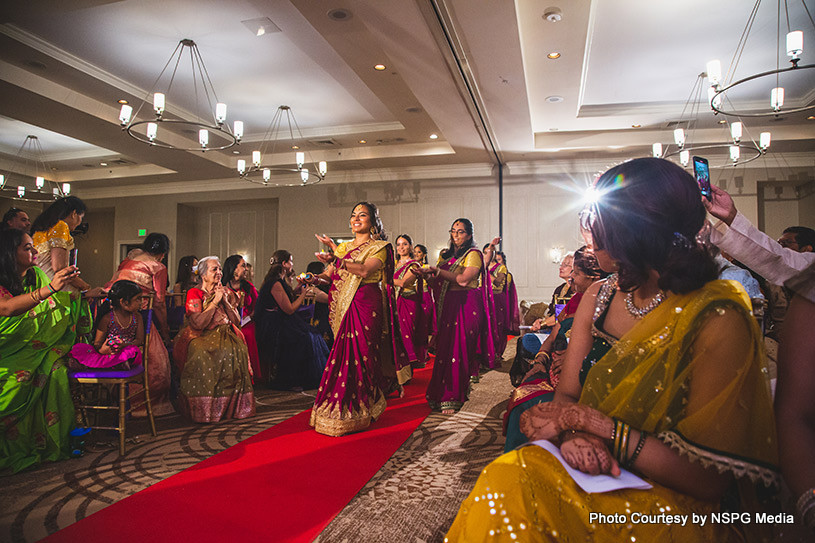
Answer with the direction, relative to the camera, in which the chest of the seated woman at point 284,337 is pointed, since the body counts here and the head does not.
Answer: to the viewer's right

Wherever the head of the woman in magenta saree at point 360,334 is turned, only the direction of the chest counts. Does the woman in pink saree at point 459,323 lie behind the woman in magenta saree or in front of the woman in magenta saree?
behind

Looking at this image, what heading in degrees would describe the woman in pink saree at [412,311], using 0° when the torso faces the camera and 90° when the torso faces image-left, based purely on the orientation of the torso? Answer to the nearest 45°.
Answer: approximately 45°

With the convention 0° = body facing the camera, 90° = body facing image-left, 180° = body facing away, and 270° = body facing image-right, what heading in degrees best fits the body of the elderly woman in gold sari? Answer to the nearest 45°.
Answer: approximately 315°

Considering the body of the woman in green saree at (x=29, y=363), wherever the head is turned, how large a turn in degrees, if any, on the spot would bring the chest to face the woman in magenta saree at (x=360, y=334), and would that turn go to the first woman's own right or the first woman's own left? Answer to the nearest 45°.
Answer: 0° — they already face them

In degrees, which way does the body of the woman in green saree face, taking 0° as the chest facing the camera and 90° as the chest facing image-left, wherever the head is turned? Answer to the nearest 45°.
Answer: approximately 270°

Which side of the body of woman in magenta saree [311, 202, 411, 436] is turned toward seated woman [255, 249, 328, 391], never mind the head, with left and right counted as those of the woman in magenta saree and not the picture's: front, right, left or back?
right

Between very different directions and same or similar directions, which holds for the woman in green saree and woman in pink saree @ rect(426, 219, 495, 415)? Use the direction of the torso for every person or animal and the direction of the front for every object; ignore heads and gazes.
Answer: very different directions

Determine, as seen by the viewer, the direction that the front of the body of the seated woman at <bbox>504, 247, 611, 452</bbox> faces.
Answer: to the viewer's left
